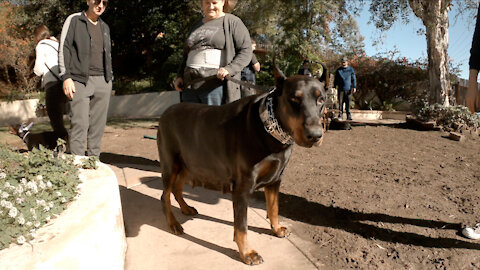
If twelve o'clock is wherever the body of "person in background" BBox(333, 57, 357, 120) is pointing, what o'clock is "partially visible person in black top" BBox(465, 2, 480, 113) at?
"partially visible person in black top" BBox(465, 2, 480, 113) is roughly at 12 o'clock from "person in background" BBox(333, 57, 357, 120).

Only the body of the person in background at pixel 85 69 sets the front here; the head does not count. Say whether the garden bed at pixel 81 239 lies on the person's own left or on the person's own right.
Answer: on the person's own right

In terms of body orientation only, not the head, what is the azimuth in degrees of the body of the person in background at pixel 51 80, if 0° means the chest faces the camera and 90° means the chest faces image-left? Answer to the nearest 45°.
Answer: approximately 135°

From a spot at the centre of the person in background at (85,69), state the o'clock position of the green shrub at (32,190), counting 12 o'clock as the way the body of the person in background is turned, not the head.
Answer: The green shrub is roughly at 2 o'clock from the person in background.

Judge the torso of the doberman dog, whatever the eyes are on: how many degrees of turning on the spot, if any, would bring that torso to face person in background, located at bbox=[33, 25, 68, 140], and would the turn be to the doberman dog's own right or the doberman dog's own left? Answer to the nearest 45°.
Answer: approximately 180°

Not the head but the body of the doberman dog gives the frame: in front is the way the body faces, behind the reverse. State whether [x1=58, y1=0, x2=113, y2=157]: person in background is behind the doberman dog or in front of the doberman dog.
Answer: behind

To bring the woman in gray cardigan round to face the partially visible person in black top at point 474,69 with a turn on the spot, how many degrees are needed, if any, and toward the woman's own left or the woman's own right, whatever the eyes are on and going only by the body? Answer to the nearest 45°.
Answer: approximately 90° to the woman's own left

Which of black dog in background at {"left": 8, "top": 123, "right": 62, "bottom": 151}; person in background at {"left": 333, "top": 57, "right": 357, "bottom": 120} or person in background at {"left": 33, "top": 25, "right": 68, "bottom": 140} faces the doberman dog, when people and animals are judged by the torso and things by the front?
person in background at {"left": 333, "top": 57, "right": 357, "bottom": 120}

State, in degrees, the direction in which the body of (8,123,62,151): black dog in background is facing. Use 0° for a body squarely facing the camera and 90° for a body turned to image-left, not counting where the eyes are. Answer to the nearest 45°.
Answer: approximately 90°

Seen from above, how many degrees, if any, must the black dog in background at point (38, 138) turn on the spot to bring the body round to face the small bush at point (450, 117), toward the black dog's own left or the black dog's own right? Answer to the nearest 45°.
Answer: approximately 180°
